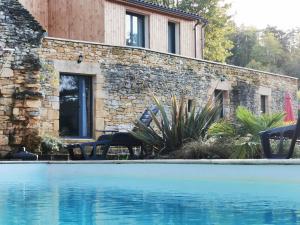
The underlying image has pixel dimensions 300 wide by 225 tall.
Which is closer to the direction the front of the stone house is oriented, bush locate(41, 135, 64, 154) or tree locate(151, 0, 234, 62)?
the bush

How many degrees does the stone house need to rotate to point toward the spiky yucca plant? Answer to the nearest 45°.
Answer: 0° — it already faces it

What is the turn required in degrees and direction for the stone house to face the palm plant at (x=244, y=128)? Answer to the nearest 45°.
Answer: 0° — it already faces it

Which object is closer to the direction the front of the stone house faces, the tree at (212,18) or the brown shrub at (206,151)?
the brown shrub

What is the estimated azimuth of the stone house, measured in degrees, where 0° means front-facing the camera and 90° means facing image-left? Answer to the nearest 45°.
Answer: approximately 315°

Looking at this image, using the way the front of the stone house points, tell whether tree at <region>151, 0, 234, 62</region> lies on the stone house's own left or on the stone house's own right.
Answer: on the stone house's own left
